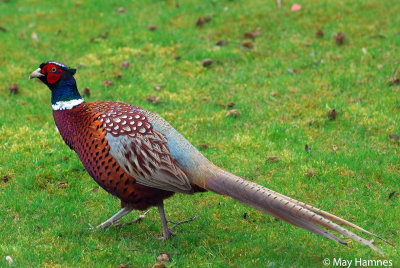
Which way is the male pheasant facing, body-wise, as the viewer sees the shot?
to the viewer's left
